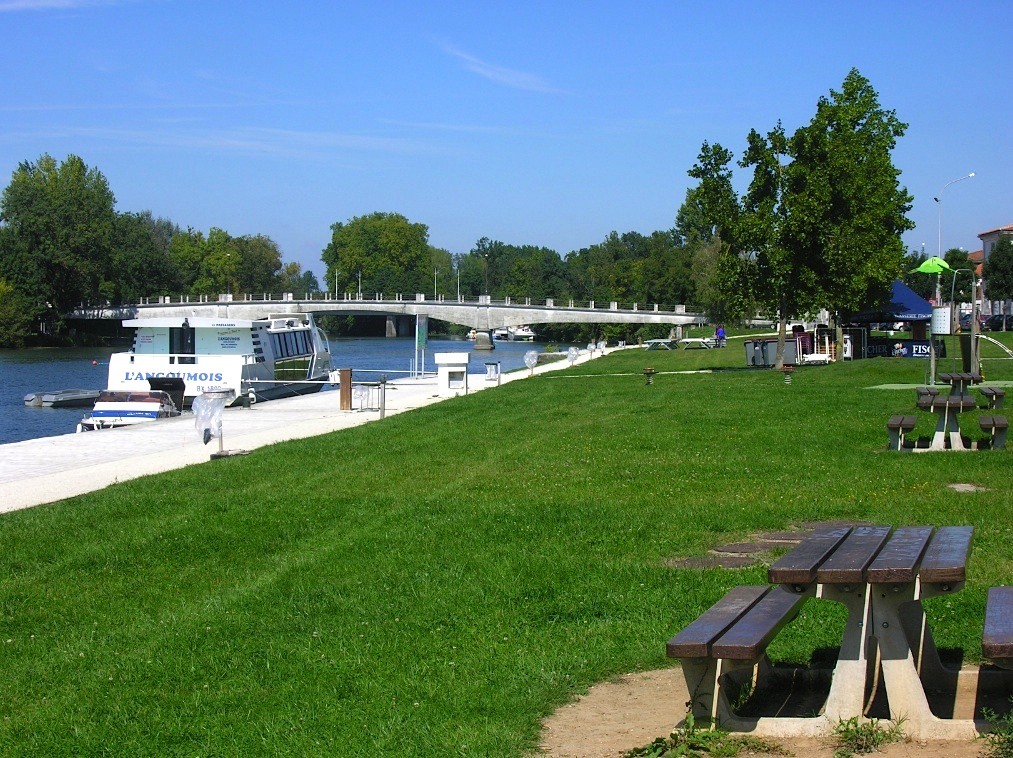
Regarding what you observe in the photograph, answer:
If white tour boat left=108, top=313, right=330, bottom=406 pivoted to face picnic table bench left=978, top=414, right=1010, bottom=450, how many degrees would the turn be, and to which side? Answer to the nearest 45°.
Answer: approximately 135° to its right

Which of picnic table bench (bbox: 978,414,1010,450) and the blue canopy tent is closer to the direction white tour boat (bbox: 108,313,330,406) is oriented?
the blue canopy tent

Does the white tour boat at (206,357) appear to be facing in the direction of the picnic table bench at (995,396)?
no

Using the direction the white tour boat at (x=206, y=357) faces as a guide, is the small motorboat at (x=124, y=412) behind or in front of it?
behind

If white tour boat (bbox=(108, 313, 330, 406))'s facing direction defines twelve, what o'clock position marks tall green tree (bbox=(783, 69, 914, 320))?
The tall green tree is roughly at 2 o'clock from the white tour boat.

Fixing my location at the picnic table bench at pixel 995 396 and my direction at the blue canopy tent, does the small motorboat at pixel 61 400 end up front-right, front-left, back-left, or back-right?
front-left

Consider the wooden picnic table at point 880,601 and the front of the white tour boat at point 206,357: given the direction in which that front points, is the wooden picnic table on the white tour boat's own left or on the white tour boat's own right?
on the white tour boat's own right

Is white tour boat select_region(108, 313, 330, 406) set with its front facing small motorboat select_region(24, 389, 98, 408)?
no

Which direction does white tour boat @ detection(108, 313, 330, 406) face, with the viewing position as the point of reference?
facing away from the viewer and to the right of the viewer

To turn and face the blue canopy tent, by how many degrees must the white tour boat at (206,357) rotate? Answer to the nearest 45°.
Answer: approximately 45° to its right

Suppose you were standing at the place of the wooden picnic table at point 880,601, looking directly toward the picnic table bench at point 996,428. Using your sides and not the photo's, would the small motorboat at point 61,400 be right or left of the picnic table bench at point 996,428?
left

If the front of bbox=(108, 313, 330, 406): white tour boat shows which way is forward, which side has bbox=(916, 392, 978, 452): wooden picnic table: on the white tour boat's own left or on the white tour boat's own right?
on the white tour boat's own right
